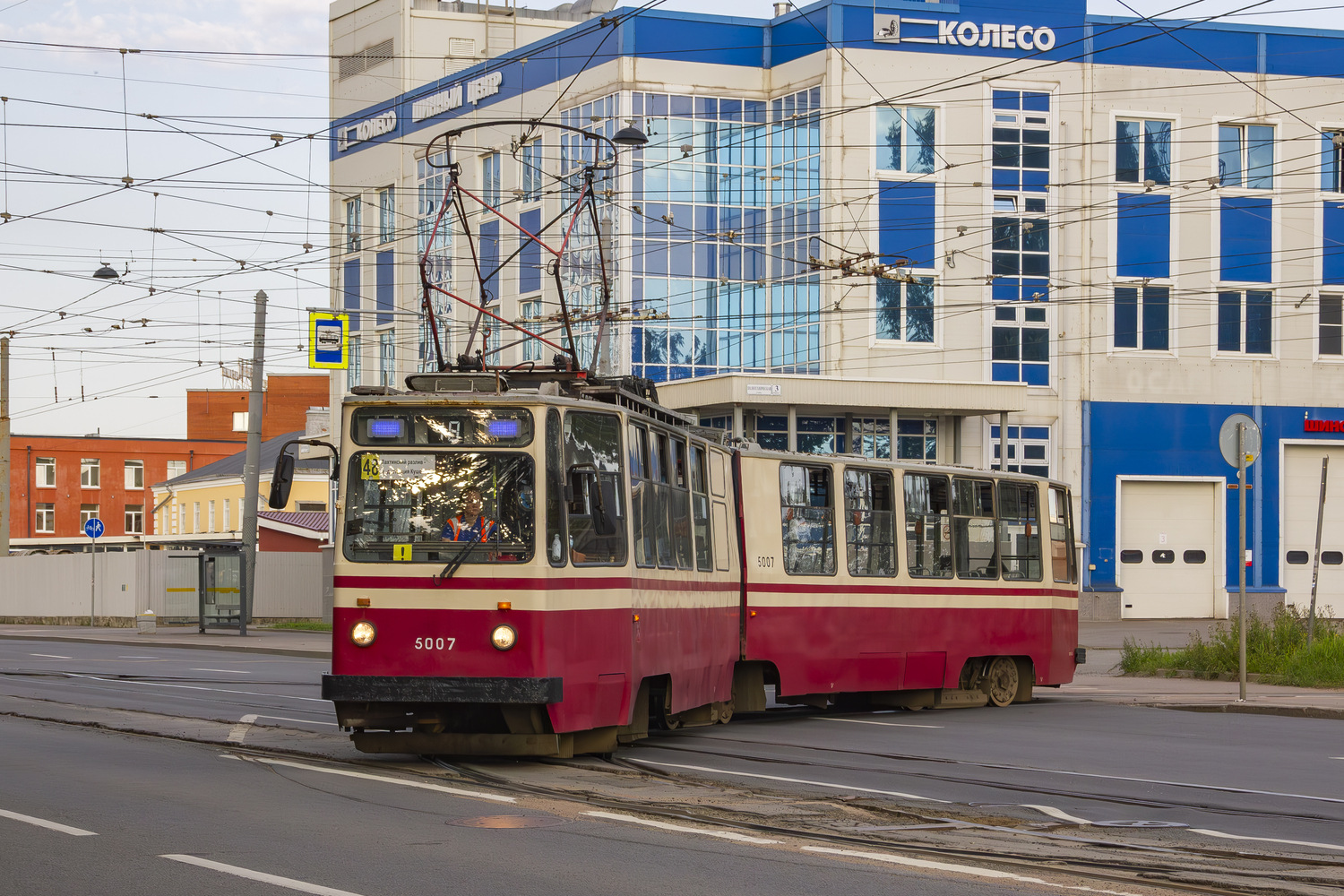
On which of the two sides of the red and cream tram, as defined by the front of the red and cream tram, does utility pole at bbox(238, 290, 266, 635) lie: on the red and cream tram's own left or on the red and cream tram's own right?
on the red and cream tram's own right

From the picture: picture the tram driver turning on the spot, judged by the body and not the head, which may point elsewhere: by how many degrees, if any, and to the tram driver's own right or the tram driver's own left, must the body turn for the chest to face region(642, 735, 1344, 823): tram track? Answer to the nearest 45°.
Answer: approximately 90° to the tram driver's own left

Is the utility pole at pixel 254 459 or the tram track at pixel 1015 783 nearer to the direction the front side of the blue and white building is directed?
the tram track

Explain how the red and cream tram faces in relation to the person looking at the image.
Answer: facing the viewer and to the left of the viewer

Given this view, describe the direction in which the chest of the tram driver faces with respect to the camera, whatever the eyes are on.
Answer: toward the camera

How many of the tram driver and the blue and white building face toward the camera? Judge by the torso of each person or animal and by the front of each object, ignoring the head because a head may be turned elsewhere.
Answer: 2

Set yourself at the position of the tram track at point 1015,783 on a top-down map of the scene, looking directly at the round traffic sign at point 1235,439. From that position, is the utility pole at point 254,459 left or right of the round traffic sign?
left

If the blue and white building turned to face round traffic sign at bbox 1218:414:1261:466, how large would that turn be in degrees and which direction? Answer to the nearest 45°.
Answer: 0° — it already faces it

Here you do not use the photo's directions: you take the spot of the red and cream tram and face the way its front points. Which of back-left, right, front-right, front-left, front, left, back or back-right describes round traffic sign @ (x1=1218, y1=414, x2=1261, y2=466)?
back

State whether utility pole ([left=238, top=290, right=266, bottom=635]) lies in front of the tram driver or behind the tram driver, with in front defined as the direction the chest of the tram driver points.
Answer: behind

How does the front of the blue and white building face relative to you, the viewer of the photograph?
facing the viewer

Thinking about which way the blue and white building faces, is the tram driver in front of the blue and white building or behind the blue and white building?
in front
